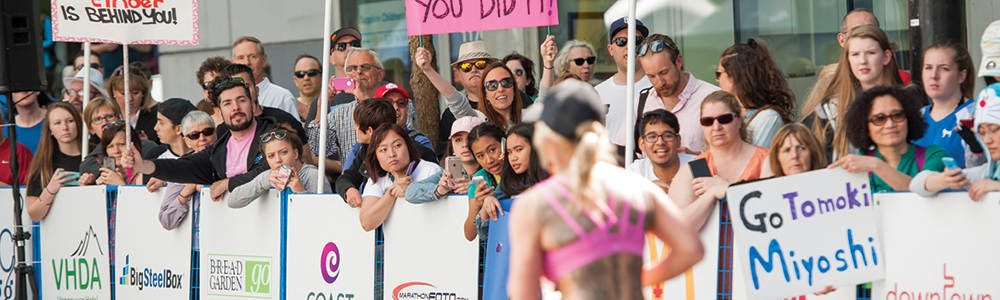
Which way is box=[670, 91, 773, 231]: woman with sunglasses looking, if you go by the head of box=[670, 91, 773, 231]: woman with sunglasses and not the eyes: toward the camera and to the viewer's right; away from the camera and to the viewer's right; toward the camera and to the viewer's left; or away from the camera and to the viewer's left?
toward the camera and to the viewer's left

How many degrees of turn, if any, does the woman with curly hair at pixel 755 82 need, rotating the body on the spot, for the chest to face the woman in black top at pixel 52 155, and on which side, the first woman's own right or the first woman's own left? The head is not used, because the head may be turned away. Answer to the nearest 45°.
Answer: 0° — they already face them

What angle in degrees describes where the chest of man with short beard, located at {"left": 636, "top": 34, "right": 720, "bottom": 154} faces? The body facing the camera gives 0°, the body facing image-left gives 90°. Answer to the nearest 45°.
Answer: approximately 45°

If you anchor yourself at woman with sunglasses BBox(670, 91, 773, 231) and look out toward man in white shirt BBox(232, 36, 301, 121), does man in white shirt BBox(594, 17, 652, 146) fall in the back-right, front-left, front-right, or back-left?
front-right

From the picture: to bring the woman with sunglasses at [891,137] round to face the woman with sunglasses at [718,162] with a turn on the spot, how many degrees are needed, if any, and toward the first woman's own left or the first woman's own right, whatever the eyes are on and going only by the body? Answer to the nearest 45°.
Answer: approximately 90° to the first woman's own right

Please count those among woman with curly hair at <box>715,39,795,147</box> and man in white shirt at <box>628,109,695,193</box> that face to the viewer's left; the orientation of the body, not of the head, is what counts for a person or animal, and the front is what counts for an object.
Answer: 1

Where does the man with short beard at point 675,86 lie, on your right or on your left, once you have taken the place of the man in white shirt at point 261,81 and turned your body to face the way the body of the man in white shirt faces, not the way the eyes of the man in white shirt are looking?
on your left

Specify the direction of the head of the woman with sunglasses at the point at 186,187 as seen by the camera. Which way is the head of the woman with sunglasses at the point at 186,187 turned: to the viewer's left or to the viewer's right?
to the viewer's right

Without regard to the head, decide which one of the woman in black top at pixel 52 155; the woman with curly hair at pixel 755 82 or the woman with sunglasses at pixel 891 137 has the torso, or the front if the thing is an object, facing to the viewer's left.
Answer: the woman with curly hair

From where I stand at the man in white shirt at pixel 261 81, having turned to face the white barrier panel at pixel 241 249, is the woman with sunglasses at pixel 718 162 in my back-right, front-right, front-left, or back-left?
front-left

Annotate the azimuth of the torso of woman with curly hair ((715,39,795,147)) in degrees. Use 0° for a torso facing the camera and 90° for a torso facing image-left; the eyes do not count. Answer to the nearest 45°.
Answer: approximately 90°

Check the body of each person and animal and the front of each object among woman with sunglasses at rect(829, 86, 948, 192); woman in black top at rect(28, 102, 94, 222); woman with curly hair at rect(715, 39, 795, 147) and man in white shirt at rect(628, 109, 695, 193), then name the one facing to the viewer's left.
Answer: the woman with curly hair
